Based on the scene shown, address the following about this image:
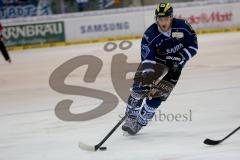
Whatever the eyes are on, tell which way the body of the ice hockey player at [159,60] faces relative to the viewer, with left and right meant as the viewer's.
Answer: facing the viewer

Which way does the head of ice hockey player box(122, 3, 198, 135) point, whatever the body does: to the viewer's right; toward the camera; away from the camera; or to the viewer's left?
toward the camera
